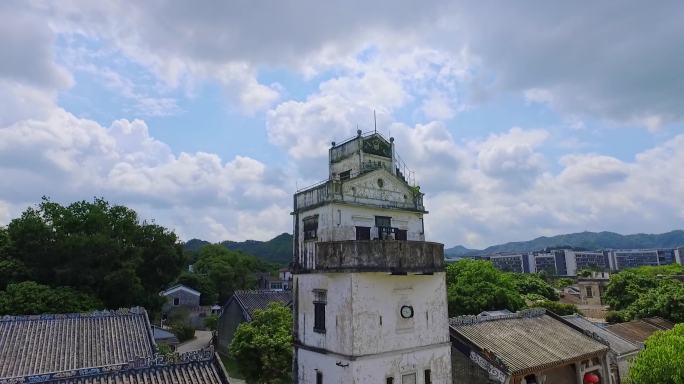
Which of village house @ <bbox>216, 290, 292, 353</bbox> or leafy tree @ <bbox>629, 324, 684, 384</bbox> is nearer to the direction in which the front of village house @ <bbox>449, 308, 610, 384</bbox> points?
the leafy tree

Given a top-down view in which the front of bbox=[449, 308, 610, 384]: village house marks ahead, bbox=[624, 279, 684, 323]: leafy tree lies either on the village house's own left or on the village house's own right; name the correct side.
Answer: on the village house's own left

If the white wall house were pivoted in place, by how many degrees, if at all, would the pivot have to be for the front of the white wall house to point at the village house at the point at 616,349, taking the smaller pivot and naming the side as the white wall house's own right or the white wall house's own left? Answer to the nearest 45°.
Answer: approximately 90° to the white wall house's own left

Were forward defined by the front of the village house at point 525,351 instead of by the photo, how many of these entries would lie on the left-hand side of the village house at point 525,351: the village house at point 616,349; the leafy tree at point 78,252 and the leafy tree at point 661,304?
2

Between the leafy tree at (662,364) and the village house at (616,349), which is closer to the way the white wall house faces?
the leafy tree

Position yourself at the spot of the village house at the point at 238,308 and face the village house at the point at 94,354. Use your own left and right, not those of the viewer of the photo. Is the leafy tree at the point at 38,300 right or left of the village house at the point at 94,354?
right

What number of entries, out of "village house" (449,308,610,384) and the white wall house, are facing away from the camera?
0

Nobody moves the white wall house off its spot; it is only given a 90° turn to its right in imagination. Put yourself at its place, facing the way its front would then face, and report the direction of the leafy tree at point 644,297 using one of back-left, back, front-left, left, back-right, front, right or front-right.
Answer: back

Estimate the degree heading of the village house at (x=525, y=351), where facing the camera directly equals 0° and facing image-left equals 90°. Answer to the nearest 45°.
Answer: approximately 315°

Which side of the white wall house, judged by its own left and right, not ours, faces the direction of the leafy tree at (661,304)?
left

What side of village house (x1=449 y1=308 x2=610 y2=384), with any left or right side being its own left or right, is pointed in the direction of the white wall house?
right

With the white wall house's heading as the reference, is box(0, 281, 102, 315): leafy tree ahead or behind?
behind
